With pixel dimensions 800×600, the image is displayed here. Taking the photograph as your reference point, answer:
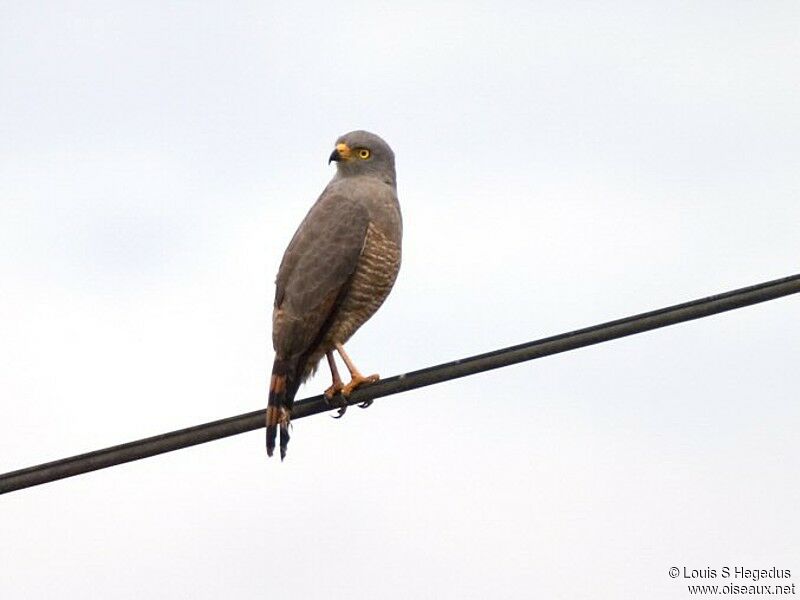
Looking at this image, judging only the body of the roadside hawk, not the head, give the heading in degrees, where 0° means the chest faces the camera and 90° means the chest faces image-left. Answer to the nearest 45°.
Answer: approximately 270°
